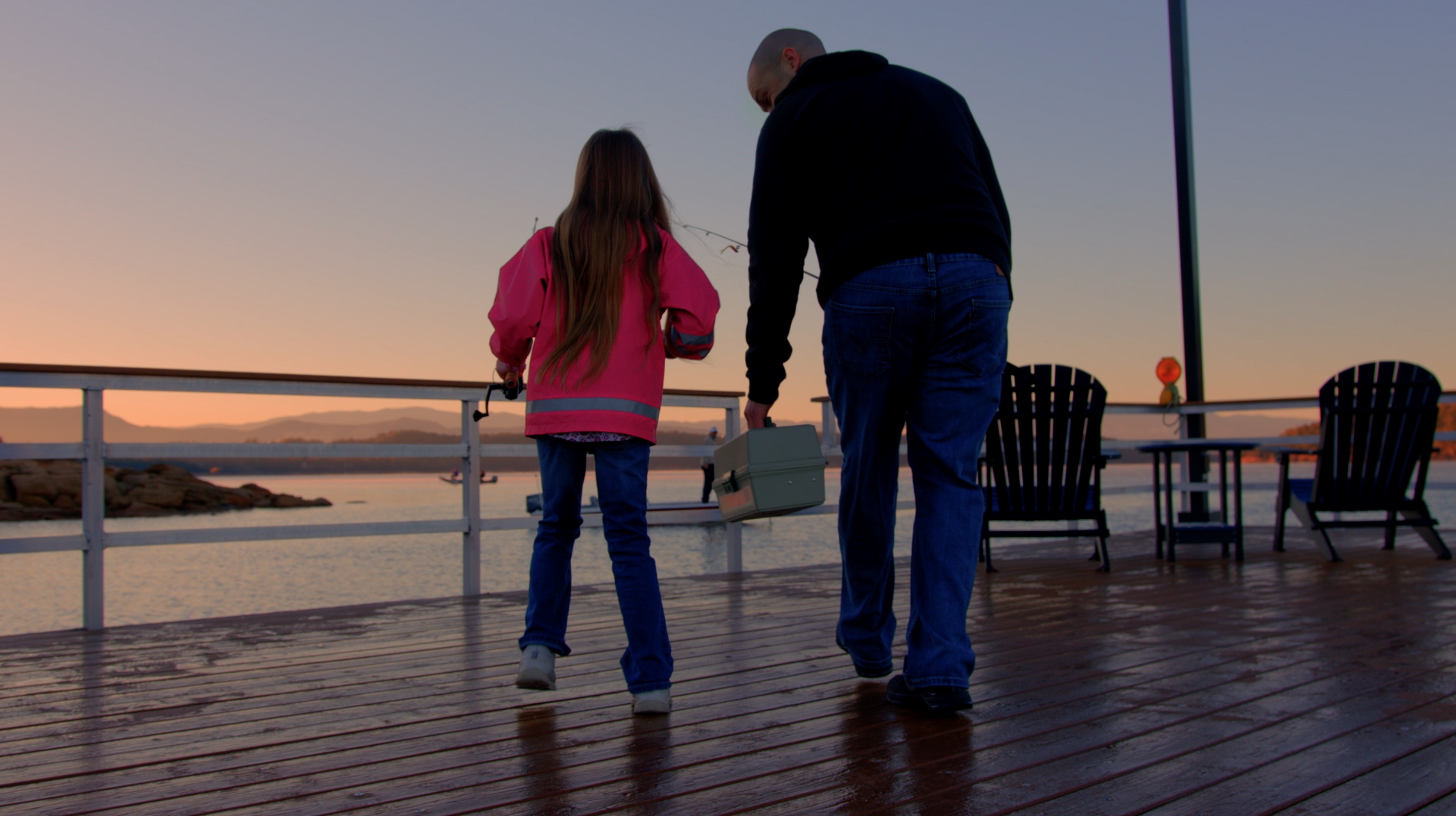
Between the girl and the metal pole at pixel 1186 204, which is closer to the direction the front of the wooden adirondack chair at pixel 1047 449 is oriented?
the metal pole

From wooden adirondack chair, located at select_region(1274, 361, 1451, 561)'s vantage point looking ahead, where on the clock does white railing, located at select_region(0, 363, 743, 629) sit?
The white railing is roughly at 9 o'clock from the wooden adirondack chair.

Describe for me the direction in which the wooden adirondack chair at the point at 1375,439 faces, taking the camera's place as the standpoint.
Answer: facing away from the viewer and to the left of the viewer

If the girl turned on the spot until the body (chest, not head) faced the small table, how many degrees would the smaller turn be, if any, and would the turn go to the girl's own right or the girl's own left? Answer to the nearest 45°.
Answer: approximately 45° to the girl's own right

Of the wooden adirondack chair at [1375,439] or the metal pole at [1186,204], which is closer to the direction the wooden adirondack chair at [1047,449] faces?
the metal pole

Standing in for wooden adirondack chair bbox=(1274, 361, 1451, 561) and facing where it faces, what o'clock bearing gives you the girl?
The girl is roughly at 8 o'clock from the wooden adirondack chair.

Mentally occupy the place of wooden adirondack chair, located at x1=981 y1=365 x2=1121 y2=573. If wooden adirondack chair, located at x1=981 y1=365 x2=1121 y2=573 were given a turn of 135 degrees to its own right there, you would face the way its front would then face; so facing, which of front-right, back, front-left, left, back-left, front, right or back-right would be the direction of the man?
front-right

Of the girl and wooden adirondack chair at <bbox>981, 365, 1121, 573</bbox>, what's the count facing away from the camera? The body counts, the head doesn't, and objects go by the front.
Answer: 2

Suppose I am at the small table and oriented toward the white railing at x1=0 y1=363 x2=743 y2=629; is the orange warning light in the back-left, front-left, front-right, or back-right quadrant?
back-right

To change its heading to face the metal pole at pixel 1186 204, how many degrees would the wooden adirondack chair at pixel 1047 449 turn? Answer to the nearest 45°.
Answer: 0° — it already faces it

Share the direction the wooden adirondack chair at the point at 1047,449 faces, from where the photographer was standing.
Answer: facing away from the viewer

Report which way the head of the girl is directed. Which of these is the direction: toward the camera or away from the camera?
away from the camera

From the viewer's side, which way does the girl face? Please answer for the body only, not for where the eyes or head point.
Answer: away from the camera
